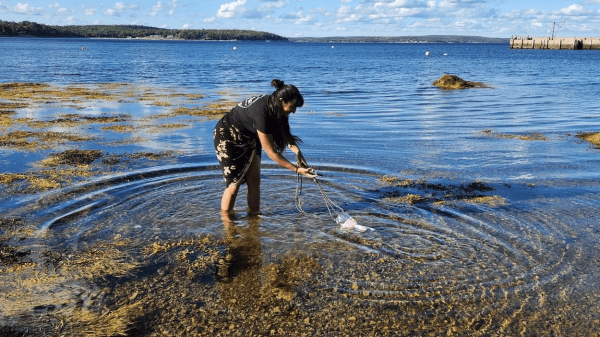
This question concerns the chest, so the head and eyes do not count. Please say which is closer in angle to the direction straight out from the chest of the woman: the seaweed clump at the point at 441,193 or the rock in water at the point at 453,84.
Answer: the seaweed clump

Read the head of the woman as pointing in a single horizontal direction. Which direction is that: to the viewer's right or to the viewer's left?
to the viewer's right

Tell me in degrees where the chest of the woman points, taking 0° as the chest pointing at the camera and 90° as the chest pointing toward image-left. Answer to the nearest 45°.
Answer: approximately 270°

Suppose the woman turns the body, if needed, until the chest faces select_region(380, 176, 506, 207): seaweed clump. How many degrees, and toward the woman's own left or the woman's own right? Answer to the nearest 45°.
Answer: approximately 45° to the woman's own left

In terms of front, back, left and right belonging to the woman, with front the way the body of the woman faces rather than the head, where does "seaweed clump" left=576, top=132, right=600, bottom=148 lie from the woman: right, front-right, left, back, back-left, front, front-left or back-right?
front-left

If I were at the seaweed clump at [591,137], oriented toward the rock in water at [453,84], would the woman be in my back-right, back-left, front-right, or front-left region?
back-left
